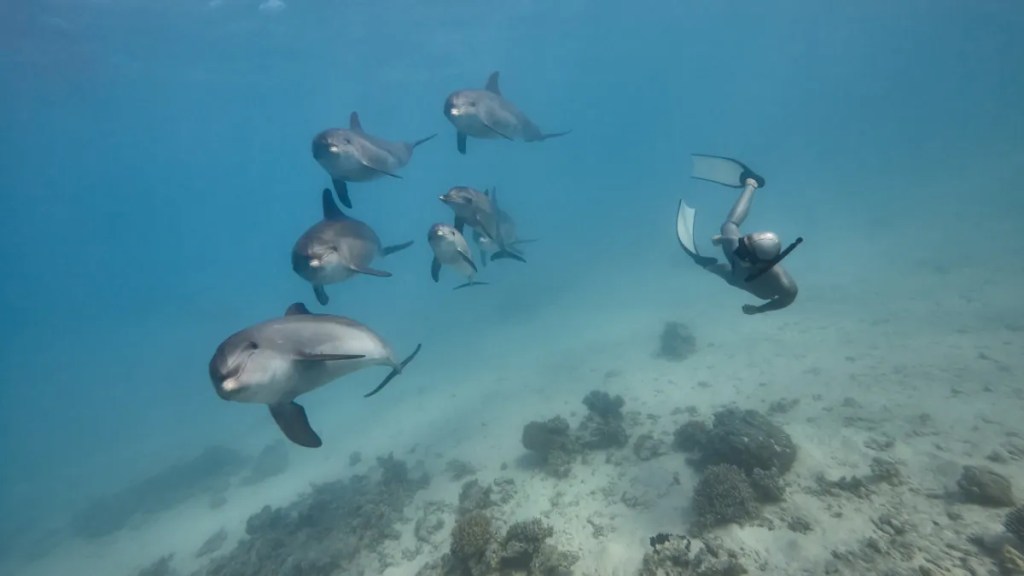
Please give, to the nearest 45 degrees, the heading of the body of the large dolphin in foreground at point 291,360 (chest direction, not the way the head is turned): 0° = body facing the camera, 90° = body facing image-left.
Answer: approximately 45°

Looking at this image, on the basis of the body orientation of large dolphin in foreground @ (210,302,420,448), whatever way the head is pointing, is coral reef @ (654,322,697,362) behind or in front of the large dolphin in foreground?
behind

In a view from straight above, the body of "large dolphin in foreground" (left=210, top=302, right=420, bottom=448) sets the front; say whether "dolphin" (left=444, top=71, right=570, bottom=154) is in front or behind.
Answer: behind
